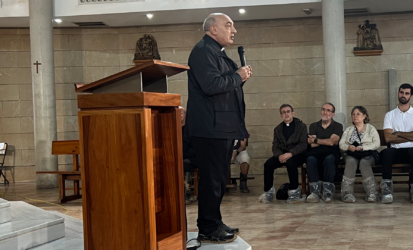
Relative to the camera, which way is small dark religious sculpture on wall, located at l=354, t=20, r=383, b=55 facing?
toward the camera

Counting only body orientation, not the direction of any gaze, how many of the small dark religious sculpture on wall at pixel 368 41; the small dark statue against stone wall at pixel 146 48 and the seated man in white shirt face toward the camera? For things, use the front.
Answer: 3

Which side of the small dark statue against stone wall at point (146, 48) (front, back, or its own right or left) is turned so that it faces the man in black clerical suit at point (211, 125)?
front

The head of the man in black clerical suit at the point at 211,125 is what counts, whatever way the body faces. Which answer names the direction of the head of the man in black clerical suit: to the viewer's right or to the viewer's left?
to the viewer's right

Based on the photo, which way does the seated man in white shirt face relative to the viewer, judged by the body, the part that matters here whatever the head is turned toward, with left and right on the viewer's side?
facing the viewer

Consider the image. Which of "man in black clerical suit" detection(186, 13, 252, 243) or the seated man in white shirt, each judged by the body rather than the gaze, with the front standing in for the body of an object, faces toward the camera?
the seated man in white shirt

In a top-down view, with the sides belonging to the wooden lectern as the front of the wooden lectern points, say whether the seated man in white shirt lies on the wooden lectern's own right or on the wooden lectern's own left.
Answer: on the wooden lectern's own left

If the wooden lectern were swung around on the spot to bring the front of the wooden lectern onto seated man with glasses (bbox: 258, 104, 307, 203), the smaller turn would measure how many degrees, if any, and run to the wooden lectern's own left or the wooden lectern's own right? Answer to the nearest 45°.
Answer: approximately 90° to the wooden lectern's own left

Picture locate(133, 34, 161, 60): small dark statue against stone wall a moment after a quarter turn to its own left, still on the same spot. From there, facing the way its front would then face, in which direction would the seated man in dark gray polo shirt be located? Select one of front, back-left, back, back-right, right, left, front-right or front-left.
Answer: front-right

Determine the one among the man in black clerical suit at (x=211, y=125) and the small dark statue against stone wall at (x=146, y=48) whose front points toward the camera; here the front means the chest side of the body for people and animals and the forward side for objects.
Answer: the small dark statue against stone wall

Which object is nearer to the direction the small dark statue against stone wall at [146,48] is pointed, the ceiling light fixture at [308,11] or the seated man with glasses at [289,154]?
the seated man with glasses

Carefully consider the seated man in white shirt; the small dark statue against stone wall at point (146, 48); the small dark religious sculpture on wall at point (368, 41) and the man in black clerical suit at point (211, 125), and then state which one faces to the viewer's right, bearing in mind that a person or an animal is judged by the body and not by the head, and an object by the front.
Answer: the man in black clerical suit

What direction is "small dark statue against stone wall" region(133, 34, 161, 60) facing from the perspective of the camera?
toward the camera

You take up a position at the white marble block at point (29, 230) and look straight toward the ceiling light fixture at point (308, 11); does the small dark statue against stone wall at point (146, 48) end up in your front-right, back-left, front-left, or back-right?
front-left
